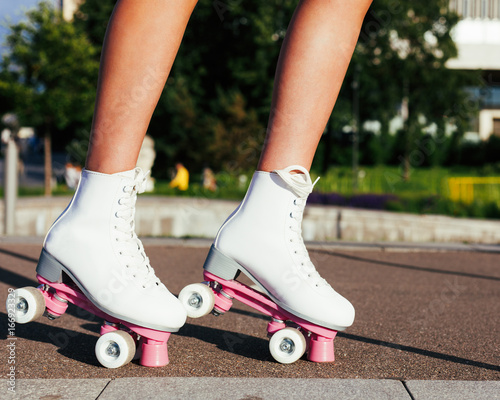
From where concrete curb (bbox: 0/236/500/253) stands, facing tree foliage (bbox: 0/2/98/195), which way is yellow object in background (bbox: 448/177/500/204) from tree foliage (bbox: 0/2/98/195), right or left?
right

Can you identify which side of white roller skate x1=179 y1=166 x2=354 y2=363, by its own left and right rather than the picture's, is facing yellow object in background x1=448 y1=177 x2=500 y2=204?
left

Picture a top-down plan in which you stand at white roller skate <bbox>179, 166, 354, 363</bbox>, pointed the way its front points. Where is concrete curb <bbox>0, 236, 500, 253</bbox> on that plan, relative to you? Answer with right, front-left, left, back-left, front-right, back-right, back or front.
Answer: left

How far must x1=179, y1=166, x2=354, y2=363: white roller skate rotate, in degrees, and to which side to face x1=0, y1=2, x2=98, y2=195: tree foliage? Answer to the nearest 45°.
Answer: approximately 90° to its left

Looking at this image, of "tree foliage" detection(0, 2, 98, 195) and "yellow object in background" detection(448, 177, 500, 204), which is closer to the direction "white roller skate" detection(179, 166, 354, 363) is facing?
the yellow object in background

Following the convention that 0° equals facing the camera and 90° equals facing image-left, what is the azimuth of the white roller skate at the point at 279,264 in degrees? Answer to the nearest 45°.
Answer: approximately 270°
